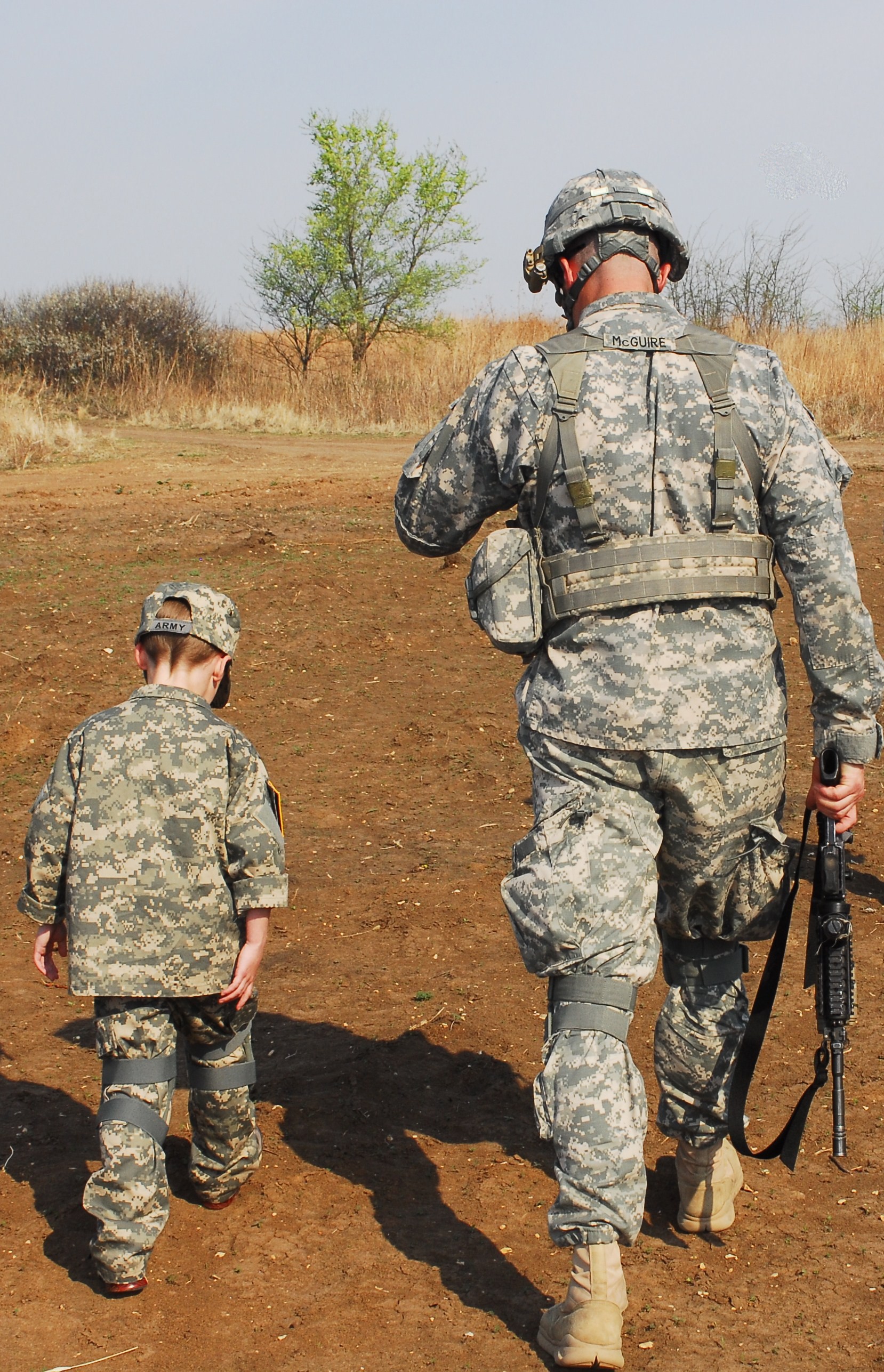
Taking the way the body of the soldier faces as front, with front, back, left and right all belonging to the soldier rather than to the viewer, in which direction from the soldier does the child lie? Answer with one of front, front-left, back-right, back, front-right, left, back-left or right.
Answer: left

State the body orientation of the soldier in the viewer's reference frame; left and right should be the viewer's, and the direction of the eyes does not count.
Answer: facing away from the viewer

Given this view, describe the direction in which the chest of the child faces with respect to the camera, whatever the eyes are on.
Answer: away from the camera

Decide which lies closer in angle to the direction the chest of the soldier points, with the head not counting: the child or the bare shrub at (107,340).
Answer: the bare shrub

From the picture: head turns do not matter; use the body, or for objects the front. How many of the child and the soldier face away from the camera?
2

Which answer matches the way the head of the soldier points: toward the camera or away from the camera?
away from the camera

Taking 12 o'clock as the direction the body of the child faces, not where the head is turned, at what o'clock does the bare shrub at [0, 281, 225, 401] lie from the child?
The bare shrub is roughly at 12 o'clock from the child.

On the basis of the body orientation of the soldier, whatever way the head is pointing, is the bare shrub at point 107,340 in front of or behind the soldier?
in front

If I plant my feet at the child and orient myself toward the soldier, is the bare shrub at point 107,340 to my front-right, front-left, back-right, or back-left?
back-left

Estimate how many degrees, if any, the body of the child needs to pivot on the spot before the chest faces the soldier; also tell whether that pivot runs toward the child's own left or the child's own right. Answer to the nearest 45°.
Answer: approximately 90° to the child's own right
